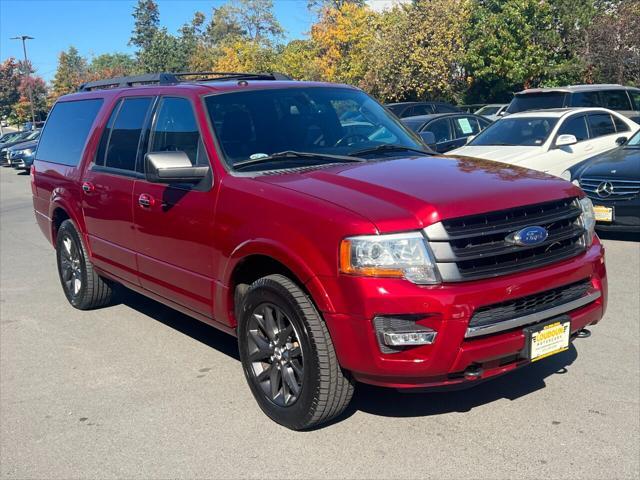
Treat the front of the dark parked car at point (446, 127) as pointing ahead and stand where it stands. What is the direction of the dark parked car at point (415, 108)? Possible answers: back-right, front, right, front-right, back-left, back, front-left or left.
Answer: back-right

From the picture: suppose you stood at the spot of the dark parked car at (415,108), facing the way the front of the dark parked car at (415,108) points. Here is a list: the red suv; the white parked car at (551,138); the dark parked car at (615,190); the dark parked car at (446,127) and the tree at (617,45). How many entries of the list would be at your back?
1

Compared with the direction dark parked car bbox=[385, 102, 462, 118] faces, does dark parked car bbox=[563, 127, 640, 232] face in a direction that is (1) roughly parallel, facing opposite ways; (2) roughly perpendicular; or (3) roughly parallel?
roughly parallel

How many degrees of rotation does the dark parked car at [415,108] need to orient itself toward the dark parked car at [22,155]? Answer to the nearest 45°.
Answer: approximately 45° to its right

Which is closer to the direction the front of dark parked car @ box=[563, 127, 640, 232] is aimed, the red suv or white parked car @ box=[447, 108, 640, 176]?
the red suv

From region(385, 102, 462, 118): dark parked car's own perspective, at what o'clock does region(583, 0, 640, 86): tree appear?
The tree is roughly at 6 o'clock from the dark parked car.

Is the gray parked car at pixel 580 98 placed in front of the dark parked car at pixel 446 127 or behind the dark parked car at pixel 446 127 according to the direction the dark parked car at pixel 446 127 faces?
behind

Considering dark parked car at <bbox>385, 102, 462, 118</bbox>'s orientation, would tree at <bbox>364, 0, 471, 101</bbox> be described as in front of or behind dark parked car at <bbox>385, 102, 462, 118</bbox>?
behind

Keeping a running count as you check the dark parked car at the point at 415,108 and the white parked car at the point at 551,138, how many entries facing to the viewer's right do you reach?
0

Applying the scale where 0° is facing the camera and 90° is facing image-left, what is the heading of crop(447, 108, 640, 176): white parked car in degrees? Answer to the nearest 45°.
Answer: approximately 45°

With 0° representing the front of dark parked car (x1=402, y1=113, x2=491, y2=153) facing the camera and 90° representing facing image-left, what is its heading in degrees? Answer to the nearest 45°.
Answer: approximately 45°

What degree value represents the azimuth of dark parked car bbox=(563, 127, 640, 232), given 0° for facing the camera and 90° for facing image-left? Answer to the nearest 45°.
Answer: approximately 45°

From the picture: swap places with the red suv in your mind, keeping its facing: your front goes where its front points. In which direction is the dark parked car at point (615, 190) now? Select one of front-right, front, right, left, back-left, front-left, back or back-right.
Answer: left

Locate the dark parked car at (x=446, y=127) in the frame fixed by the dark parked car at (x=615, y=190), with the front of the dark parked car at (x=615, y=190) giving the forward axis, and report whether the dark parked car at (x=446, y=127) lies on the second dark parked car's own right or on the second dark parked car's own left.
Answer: on the second dark parked car's own right
